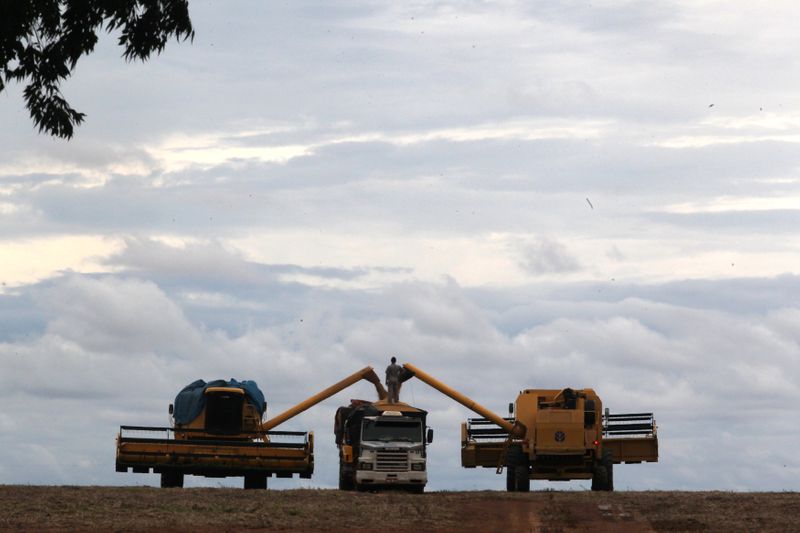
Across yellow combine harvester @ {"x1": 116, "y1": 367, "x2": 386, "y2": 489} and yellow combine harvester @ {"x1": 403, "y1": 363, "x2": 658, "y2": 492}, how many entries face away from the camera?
1

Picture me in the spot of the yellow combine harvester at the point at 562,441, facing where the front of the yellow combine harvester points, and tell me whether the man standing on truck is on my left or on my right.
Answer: on my left

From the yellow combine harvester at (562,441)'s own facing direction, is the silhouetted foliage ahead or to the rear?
to the rear

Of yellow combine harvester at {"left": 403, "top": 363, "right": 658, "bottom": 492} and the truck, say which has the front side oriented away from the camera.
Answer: the yellow combine harvester

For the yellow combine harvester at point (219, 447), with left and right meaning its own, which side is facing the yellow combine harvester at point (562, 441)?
left

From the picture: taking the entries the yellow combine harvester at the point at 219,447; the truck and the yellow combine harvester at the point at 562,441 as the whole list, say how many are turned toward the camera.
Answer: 2

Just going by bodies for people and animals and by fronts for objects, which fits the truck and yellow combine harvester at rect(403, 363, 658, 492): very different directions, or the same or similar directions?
very different directions

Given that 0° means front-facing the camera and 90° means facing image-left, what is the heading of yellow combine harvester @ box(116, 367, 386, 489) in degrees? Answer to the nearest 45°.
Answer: approximately 0°

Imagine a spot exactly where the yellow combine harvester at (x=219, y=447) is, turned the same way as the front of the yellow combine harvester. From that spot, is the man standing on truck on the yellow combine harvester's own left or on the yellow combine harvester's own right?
on the yellow combine harvester's own left

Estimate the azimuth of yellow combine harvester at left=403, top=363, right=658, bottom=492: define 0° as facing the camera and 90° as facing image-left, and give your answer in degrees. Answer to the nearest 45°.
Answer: approximately 180°
